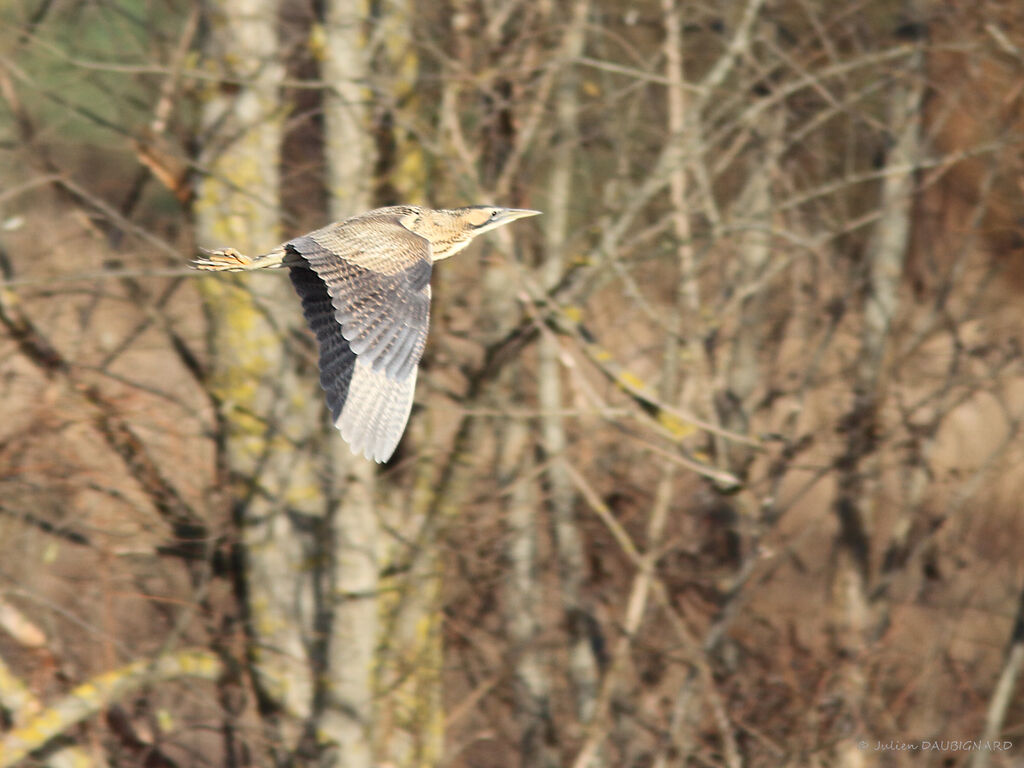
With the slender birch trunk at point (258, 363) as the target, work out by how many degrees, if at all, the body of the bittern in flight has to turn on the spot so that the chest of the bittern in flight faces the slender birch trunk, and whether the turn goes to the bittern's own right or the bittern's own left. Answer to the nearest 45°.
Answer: approximately 90° to the bittern's own left

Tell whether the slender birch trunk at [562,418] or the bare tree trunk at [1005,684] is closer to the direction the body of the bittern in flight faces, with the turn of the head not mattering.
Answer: the bare tree trunk

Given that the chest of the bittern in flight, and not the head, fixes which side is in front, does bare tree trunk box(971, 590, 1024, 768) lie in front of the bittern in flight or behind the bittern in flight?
in front

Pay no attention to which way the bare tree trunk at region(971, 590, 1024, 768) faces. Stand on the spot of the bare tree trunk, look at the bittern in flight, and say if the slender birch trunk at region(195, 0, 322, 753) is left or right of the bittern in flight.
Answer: right

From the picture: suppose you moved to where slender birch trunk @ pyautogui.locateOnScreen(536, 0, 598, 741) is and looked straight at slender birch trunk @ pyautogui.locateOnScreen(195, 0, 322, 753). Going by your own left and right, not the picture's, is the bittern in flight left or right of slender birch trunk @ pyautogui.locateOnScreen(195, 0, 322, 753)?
left

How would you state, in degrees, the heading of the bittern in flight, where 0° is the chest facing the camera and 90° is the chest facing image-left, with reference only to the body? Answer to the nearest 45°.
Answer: approximately 270°

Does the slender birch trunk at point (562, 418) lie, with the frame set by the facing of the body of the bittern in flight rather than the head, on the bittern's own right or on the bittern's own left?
on the bittern's own left

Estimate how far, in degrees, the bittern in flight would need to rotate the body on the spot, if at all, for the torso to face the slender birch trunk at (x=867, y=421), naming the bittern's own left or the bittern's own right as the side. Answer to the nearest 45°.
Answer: approximately 45° to the bittern's own left

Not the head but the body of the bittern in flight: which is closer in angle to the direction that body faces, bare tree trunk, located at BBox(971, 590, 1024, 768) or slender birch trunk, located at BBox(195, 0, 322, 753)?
the bare tree trunk
